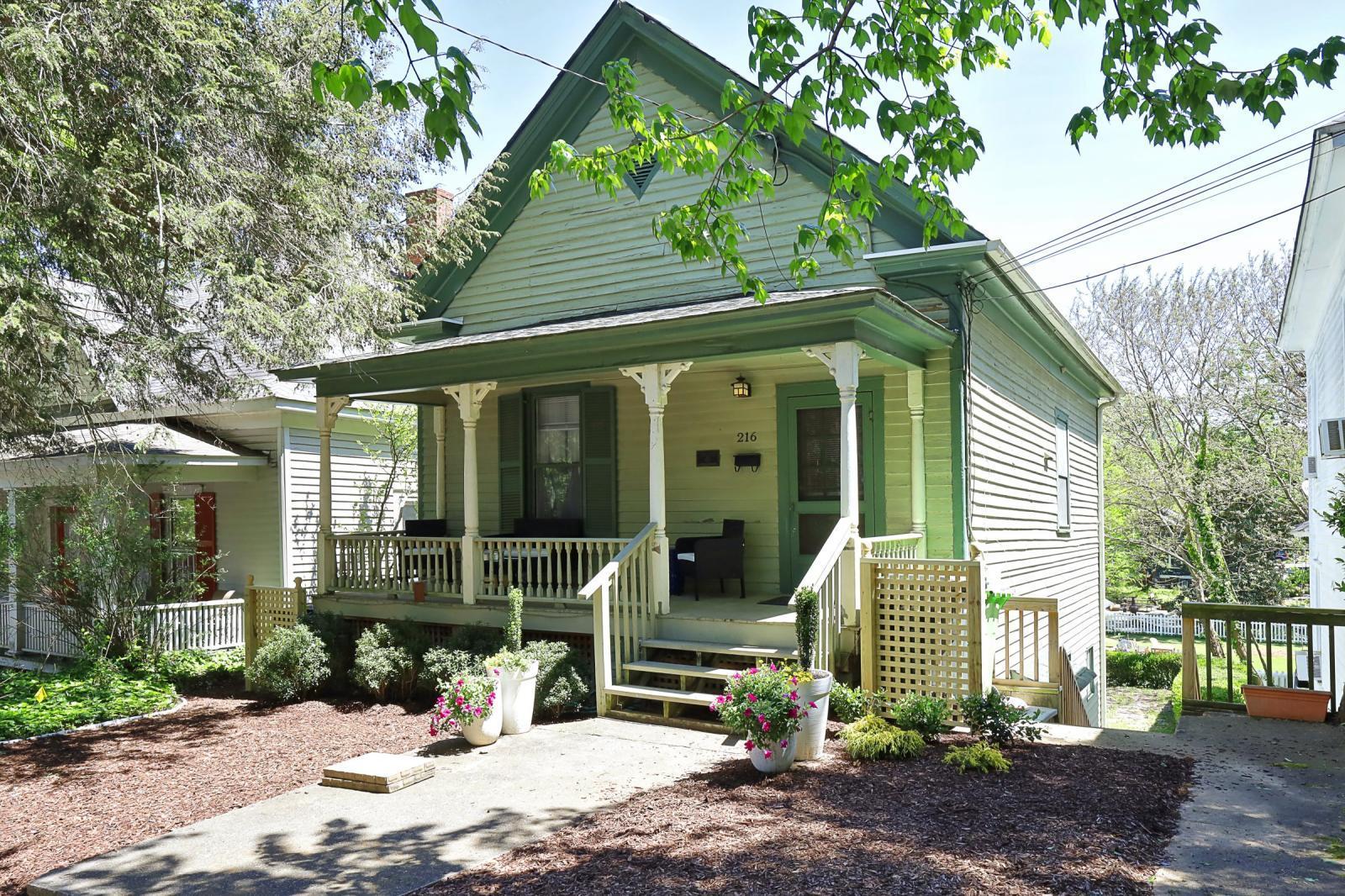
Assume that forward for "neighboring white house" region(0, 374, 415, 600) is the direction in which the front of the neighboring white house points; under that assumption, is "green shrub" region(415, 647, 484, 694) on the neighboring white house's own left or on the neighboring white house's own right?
on the neighboring white house's own left

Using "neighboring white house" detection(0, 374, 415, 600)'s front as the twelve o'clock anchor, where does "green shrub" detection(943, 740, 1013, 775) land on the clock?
The green shrub is roughly at 10 o'clock from the neighboring white house.

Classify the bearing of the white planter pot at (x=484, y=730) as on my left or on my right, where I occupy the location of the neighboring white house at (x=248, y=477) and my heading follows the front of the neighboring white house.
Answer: on my left

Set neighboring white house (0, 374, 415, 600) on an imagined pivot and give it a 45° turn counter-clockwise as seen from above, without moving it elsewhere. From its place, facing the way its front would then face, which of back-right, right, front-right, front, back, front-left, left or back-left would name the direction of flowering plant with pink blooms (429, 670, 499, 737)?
front

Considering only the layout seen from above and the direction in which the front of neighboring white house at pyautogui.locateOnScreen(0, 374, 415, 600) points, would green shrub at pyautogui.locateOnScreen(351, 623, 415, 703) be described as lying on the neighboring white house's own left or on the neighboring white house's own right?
on the neighboring white house's own left

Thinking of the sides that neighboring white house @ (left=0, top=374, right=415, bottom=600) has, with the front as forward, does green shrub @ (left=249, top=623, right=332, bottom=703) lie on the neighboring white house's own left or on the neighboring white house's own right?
on the neighboring white house's own left

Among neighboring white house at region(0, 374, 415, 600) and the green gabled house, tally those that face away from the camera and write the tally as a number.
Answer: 0

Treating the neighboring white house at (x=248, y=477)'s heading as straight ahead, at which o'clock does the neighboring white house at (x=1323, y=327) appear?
the neighboring white house at (x=1323, y=327) is roughly at 9 o'clock from the neighboring white house at (x=248, y=477).

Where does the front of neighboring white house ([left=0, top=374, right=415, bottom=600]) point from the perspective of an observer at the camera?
facing the viewer and to the left of the viewer
